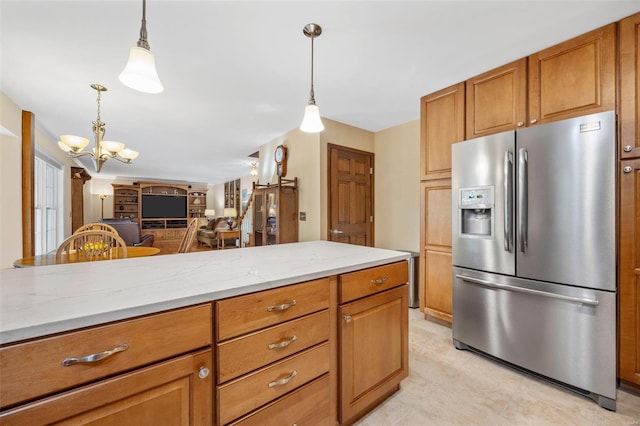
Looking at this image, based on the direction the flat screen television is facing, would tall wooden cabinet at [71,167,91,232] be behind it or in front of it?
in front

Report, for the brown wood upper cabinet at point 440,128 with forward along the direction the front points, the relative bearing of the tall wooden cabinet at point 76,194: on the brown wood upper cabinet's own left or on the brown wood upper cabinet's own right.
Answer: on the brown wood upper cabinet's own right

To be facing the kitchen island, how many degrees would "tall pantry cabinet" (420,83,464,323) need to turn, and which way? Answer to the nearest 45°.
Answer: approximately 45° to its left

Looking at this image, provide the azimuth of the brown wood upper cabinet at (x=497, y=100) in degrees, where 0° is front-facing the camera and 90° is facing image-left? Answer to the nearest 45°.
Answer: approximately 45°

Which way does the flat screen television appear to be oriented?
toward the camera

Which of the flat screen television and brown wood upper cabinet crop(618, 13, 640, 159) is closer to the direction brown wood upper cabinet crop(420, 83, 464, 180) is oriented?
the flat screen television

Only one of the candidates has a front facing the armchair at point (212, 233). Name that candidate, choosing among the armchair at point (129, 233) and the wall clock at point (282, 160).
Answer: the armchair at point (129, 233)

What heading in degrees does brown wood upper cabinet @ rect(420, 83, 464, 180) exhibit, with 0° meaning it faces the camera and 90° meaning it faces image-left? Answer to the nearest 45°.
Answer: approximately 45°

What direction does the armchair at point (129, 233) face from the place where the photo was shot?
facing away from the viewer and to the right of the viewer

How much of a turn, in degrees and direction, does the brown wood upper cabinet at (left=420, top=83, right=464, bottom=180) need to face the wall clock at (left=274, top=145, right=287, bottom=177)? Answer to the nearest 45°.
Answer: approximately 45° to its right

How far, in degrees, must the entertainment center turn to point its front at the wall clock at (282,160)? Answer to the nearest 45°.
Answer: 0° — it already faces it

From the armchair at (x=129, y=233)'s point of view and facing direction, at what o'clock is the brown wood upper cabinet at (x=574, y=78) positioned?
The brown wood upper cabinet is roughly at 4 o'clock from the armchair.

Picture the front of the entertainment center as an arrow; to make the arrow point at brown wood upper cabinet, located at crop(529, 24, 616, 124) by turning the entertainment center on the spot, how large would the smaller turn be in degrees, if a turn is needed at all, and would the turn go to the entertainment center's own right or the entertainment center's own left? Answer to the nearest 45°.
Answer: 0° — it already faces it

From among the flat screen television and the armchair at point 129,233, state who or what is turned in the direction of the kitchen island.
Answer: the flat screen television

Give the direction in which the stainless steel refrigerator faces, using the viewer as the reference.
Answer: facing the viewer and to the left of the viewer

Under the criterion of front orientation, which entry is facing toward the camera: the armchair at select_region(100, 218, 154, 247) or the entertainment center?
the entertainment center
